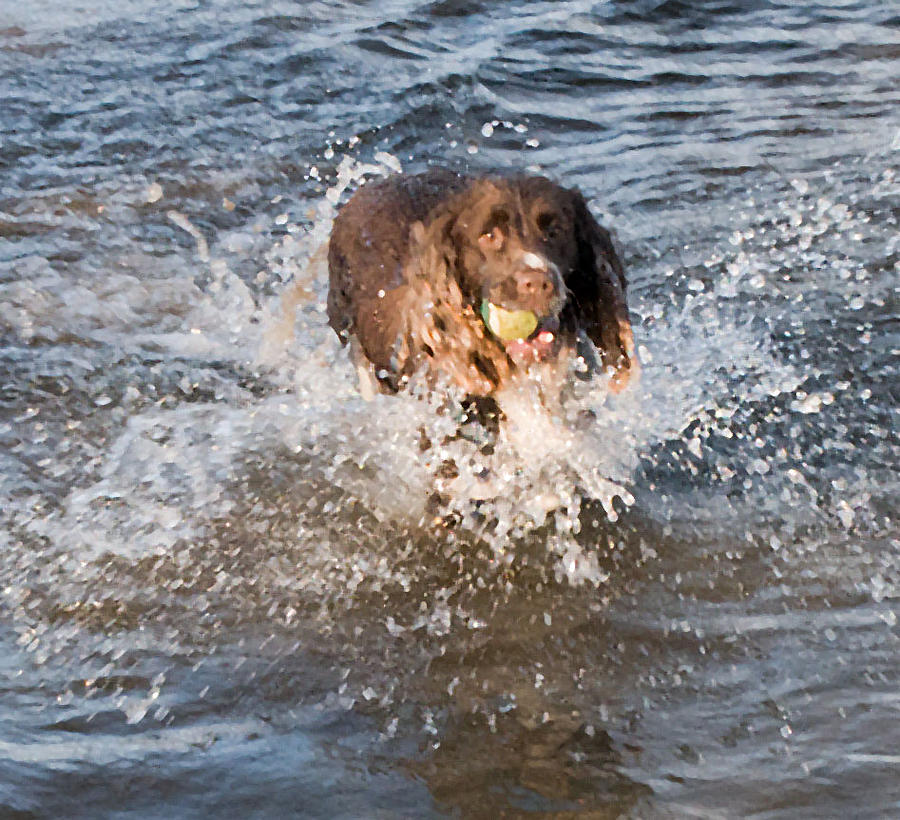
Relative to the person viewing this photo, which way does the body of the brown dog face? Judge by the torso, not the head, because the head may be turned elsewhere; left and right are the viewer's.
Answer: facing the viewer and to the right of the viewer
